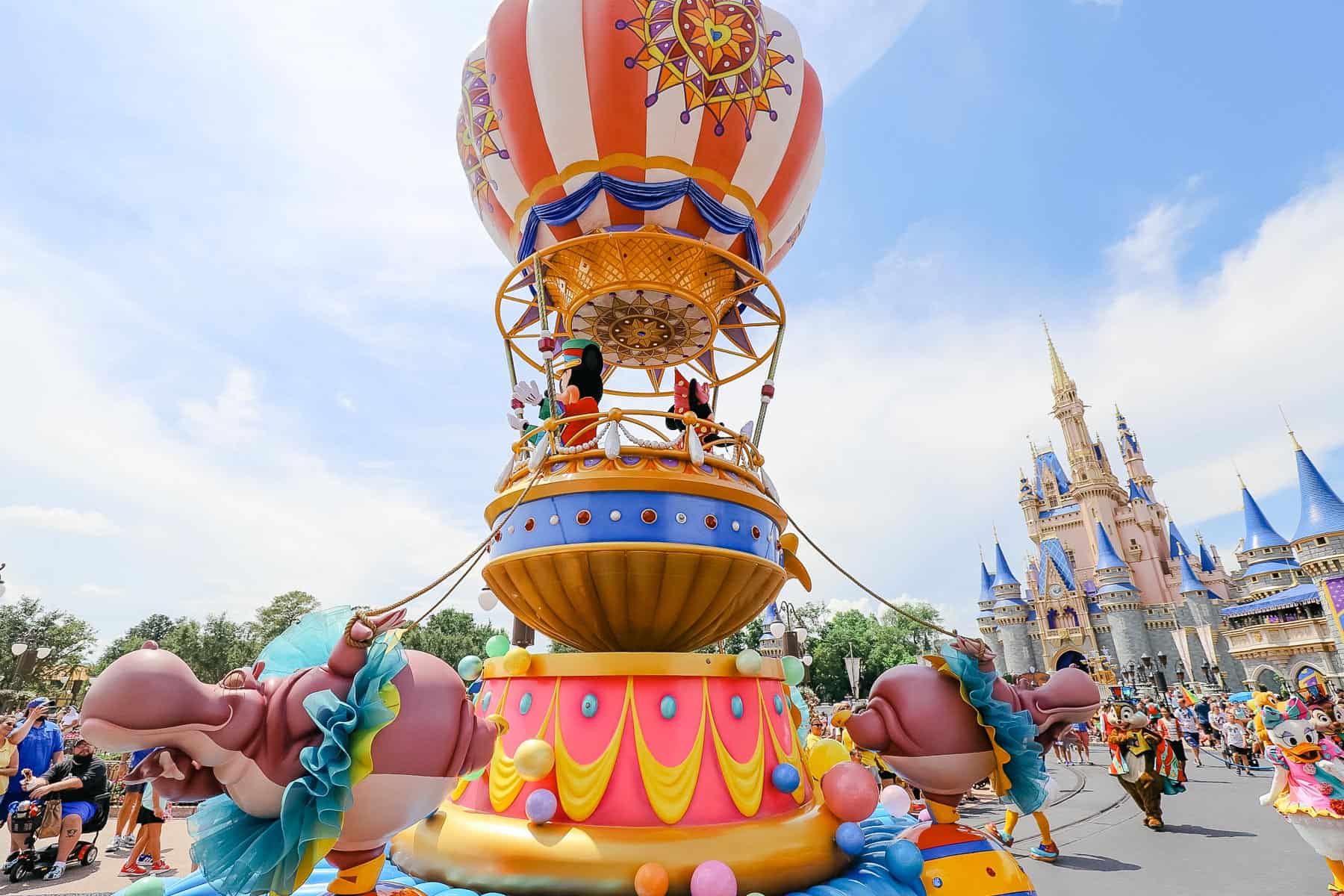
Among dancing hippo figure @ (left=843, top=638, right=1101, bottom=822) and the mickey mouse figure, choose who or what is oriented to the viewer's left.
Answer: the mickey mouse figure

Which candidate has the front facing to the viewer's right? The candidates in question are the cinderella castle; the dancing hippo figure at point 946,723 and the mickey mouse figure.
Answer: the dancing hippo figure

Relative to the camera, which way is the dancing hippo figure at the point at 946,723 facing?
to the viewer's right

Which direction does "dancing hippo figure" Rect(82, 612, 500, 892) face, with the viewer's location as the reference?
facing to the left of the viewer

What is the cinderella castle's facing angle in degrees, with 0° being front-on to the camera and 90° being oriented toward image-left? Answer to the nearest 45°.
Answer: approximately 45°

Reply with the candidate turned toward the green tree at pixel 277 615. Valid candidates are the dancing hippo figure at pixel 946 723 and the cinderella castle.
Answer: the cinderella castle

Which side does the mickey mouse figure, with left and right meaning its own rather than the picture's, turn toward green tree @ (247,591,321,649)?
right

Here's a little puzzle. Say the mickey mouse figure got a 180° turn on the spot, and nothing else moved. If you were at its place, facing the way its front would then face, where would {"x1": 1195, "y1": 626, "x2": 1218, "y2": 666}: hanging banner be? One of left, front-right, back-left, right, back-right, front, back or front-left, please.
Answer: front-left

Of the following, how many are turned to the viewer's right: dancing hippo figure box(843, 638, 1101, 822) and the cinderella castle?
1

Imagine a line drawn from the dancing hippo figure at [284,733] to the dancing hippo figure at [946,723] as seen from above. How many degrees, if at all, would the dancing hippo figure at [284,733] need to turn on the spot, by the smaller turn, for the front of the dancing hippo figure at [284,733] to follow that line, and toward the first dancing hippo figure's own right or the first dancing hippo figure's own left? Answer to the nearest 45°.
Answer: approximately 180°

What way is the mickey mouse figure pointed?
to the viewer's left

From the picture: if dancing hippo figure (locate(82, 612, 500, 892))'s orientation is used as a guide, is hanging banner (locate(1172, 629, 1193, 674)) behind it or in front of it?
behind
